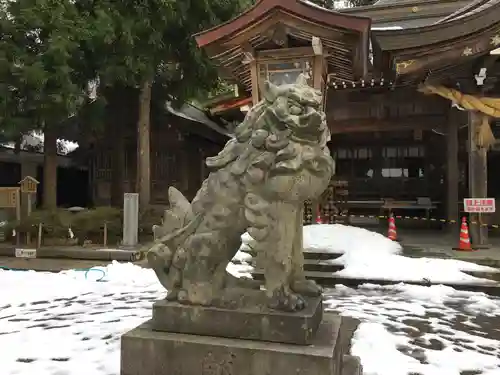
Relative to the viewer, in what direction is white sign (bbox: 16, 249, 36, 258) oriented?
toward the camera

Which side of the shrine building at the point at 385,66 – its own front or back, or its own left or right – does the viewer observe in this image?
front

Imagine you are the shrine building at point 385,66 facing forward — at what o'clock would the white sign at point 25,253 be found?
The white sign is roughly at 3 o'clock from the shrine building.

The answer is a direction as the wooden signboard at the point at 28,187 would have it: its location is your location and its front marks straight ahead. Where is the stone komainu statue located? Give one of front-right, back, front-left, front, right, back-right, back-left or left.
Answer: front

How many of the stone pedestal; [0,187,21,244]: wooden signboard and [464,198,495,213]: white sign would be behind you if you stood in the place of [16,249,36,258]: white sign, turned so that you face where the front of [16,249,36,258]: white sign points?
1

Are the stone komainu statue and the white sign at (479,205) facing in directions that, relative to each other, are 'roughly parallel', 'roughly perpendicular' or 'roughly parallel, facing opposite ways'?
roughly perpendicular

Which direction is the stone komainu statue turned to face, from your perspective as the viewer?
facing the viewer and to the right of the viewer

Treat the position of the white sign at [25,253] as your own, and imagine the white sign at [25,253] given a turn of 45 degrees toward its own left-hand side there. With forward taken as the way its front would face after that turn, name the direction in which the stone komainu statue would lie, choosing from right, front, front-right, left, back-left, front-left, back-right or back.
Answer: front-right

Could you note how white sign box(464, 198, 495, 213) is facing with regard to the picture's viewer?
facing the viewer

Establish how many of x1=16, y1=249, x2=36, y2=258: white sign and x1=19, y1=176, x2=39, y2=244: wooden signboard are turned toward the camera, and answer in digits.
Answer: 2
